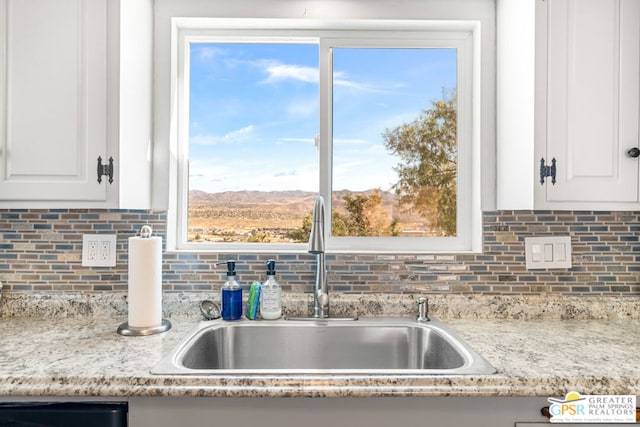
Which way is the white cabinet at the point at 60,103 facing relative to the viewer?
toward the camera

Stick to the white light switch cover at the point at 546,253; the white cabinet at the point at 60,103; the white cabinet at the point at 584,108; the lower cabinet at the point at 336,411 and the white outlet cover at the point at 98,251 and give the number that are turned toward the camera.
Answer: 5

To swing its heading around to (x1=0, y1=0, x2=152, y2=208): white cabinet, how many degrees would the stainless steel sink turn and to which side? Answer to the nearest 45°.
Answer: approximately 90° to its right

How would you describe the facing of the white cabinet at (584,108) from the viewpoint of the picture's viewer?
facing the viewer

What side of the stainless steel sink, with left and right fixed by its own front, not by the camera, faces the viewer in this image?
front

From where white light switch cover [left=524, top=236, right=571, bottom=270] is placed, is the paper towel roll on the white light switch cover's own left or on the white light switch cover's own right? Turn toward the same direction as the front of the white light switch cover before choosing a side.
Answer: on the white light switch cover's own right
